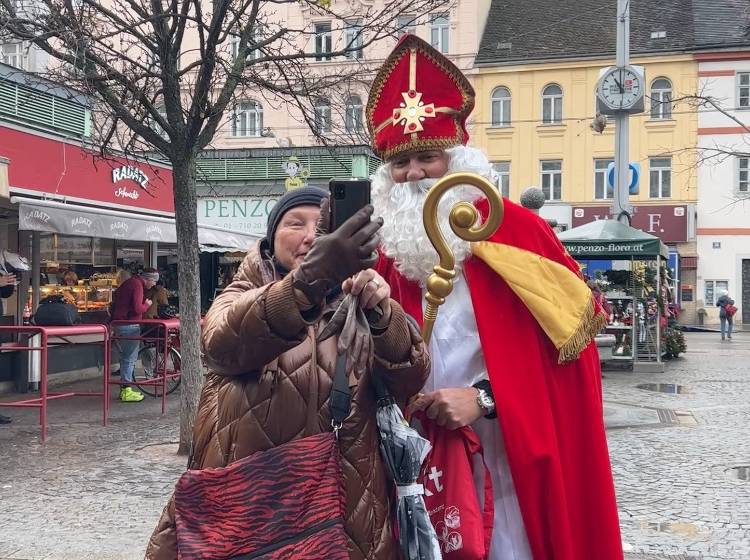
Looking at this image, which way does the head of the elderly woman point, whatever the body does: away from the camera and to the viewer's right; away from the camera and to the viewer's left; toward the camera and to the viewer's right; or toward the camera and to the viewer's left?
toward the camera and to the viewer's right

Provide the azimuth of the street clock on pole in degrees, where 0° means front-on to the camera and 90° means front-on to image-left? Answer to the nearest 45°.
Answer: approximately 0°

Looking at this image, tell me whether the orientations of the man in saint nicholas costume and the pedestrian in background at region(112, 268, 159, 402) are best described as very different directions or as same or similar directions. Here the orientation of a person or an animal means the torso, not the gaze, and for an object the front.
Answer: very different directions

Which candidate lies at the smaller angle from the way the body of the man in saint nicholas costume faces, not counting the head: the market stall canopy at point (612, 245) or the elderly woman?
the elderly woman

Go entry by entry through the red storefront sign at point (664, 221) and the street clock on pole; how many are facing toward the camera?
2

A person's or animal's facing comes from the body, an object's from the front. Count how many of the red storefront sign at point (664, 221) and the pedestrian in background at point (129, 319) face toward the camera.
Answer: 1

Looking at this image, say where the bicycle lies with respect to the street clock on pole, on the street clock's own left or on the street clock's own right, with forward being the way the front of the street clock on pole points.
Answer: on the street clock's own right

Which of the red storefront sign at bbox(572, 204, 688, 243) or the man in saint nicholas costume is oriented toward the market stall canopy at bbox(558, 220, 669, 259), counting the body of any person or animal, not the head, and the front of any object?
the red storefront sign
